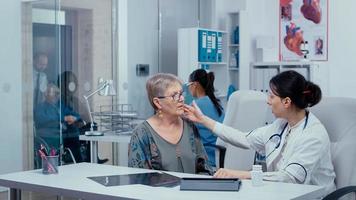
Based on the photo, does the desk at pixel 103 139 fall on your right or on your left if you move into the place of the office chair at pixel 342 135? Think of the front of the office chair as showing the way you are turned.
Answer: on your right

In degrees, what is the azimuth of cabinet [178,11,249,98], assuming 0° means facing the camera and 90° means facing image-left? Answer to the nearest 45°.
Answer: approximately 0°

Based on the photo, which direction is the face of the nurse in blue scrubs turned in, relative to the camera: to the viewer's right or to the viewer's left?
to the viewer's left

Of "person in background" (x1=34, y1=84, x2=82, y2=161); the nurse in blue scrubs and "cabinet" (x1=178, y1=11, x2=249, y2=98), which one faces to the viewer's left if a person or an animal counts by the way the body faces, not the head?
the nurse in blue scrubs

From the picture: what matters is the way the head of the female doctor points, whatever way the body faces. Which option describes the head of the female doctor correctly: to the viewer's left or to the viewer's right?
to the viewer's left

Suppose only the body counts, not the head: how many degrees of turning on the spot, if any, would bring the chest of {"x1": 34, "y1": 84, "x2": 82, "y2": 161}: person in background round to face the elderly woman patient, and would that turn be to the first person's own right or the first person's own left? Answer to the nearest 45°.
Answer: approximately 45° to the first person's own right

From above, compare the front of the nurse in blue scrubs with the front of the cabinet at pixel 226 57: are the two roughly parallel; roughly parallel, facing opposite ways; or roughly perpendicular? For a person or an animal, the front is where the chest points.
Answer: roughly perpendicular

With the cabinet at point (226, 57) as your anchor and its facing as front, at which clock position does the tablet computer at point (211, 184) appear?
The tablet computer is roughly at 12 o'clock from the cabinet.

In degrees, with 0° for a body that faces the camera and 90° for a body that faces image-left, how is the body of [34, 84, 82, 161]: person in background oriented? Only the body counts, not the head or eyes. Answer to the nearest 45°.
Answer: approximately 315°

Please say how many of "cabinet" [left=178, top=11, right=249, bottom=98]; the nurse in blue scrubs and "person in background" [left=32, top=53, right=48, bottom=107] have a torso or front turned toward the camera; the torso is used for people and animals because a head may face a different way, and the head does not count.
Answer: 2

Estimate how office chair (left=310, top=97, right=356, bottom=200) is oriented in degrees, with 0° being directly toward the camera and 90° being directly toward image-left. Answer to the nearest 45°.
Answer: approximately 45°

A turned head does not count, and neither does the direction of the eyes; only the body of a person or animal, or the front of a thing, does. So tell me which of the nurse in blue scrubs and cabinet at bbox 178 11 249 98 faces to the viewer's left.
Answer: the nurse in blue scrubs
